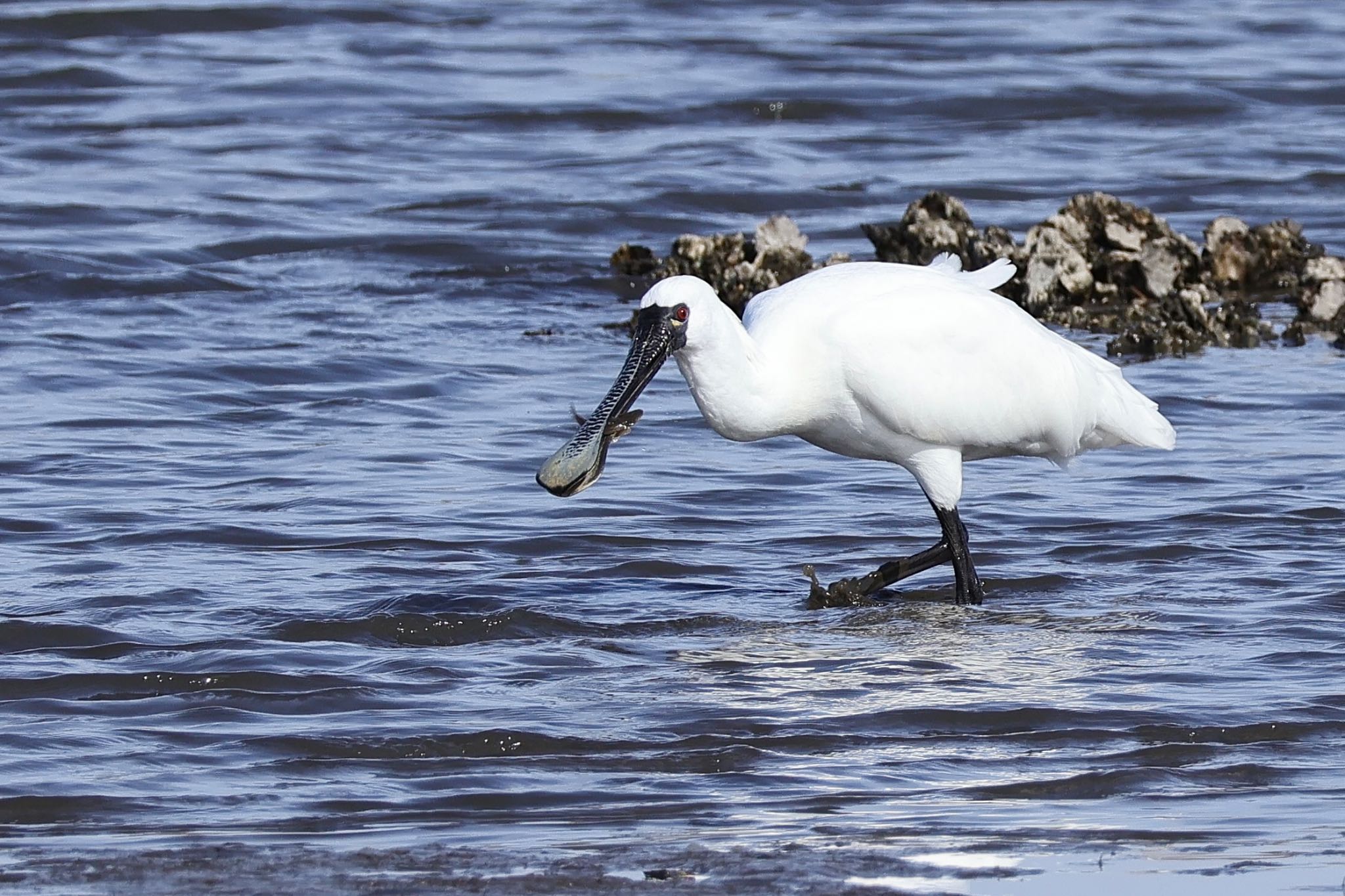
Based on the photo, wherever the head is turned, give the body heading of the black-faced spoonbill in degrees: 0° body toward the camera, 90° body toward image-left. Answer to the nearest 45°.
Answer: approximately 90°

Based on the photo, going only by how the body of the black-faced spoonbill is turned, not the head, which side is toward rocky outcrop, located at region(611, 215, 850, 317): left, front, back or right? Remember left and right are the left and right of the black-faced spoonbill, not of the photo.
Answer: right

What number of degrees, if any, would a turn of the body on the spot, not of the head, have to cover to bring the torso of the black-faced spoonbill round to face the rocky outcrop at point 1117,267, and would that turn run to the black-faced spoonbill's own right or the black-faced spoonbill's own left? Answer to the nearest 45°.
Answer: approximately 90° to the black-faced spoonbill's own right
